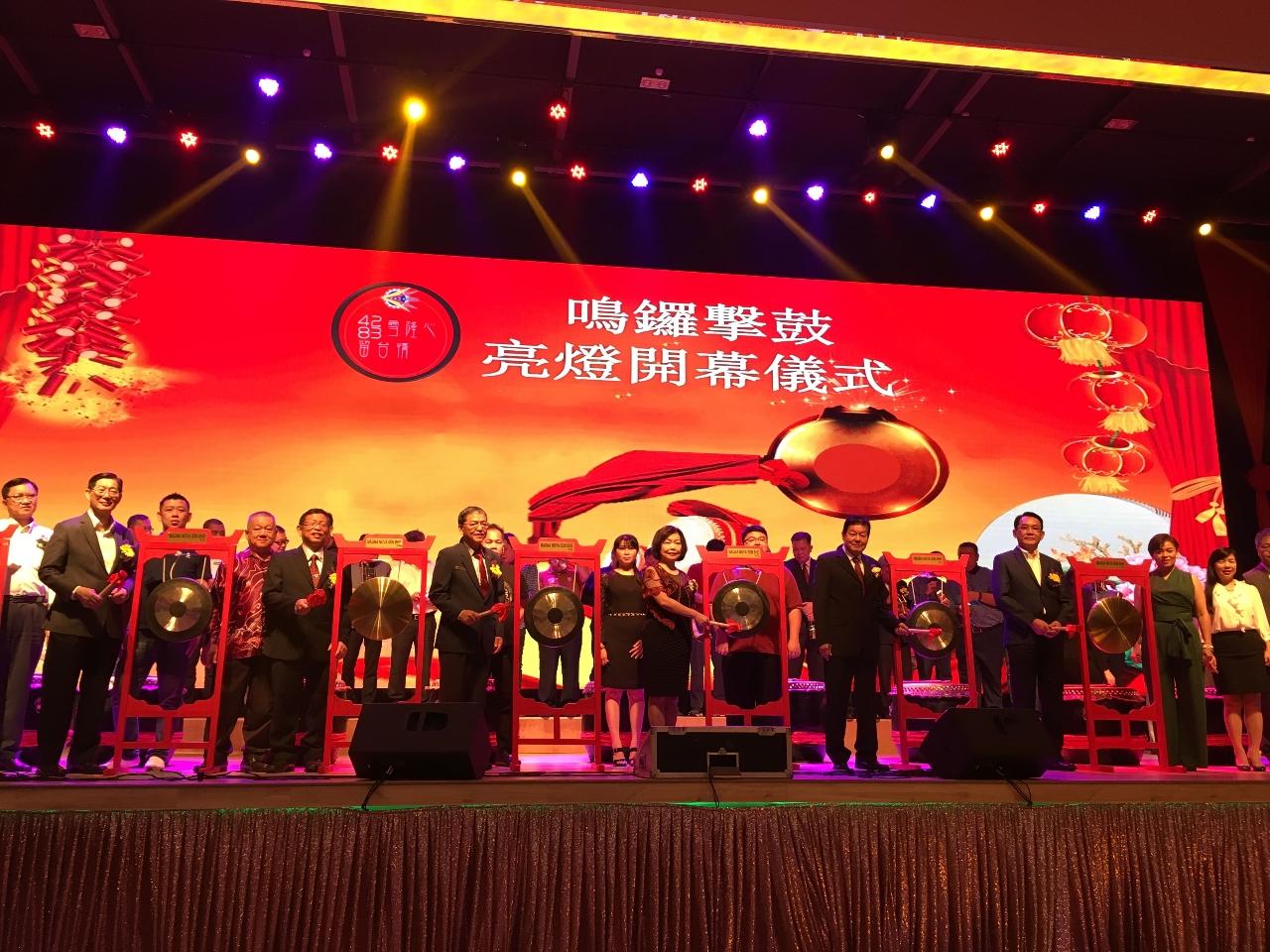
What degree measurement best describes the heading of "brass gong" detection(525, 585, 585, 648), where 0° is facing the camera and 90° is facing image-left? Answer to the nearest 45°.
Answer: approximately 0°

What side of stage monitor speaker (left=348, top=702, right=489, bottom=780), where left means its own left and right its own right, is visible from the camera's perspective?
back

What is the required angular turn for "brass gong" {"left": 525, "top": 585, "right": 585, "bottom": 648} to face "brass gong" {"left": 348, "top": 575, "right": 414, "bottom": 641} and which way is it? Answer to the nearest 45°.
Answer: approximately 90° to its right

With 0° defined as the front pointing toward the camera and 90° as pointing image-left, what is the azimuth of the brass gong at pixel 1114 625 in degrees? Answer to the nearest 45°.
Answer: approximately 0°

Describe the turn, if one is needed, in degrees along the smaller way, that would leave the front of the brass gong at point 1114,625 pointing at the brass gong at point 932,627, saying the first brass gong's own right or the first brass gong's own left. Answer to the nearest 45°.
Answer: approximately 45° to the first brass gong's own right

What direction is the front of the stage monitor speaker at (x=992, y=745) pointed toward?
away from the camera
